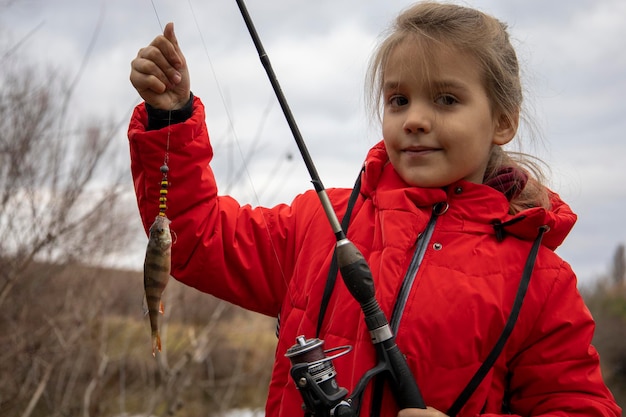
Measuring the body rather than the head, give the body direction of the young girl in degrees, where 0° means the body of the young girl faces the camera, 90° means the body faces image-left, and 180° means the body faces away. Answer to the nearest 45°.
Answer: approximately 0°
